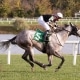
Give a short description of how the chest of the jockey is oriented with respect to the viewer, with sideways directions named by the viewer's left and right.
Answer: facing to the right of the viewer

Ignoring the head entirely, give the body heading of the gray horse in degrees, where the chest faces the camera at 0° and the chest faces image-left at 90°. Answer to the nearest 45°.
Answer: approximately 270°
